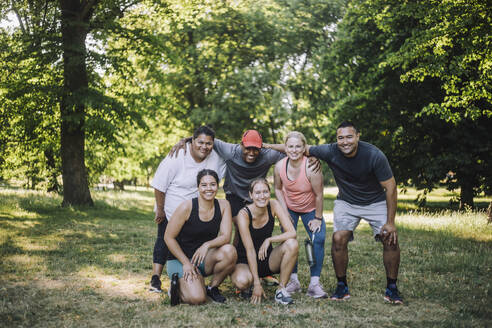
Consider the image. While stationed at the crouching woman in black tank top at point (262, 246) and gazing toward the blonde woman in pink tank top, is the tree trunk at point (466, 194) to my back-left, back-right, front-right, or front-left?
front-left

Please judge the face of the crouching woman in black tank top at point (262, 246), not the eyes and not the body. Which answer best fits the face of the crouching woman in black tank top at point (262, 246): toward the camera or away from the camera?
toward the camera

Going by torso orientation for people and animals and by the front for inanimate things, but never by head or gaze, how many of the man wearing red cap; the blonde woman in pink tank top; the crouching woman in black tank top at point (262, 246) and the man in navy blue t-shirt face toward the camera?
4

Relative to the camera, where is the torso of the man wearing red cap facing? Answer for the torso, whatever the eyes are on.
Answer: toward the camera

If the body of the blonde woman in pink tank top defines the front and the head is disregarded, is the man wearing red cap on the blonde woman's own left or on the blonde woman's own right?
on the blonde woman's own right

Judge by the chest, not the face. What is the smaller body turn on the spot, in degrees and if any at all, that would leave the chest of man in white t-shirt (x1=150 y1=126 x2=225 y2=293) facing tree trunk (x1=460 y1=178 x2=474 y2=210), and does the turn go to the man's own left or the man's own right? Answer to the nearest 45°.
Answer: approximately 90° to the man's own left

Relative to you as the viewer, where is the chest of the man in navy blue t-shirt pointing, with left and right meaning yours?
facing the viewer

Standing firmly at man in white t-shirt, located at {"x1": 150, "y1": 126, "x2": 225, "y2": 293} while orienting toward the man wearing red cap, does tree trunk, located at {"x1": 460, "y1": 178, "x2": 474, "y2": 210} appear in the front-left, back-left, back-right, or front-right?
front-left
